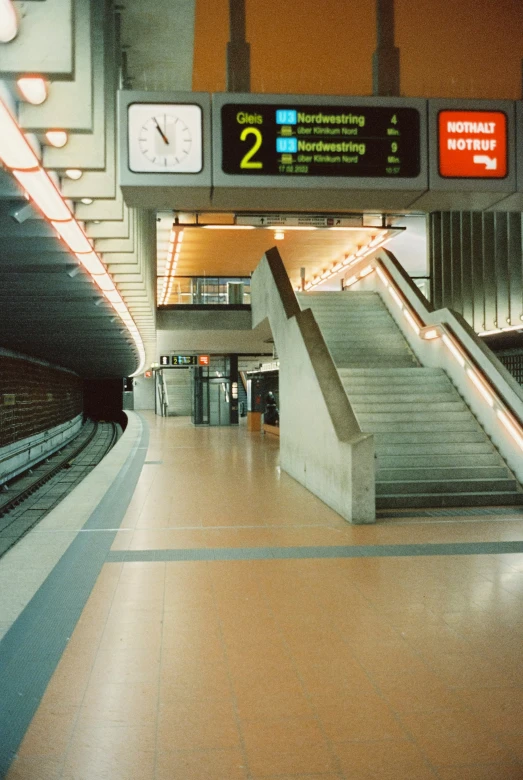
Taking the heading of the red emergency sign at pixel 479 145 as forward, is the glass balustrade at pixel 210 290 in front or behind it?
behind

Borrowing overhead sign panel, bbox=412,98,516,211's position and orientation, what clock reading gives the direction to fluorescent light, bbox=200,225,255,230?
The fluorescent light is roughly at 5 o'clock from the overhead sign panel.

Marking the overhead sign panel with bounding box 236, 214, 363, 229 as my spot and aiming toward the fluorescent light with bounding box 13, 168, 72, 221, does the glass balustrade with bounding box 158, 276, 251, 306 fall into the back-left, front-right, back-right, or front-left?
back-right

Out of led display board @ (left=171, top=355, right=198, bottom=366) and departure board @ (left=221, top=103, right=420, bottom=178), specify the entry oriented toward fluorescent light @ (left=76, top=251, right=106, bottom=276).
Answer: the led display board

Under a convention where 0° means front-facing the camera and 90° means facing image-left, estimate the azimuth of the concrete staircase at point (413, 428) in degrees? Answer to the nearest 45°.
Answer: approximately 0°

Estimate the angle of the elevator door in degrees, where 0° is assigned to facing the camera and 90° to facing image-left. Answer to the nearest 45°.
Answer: approximately 0°

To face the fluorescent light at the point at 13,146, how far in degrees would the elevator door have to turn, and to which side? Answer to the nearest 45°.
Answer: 0° — it already faces it
